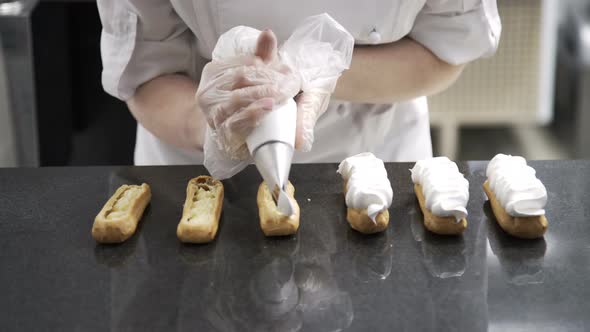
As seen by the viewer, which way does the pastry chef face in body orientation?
toward the camera
